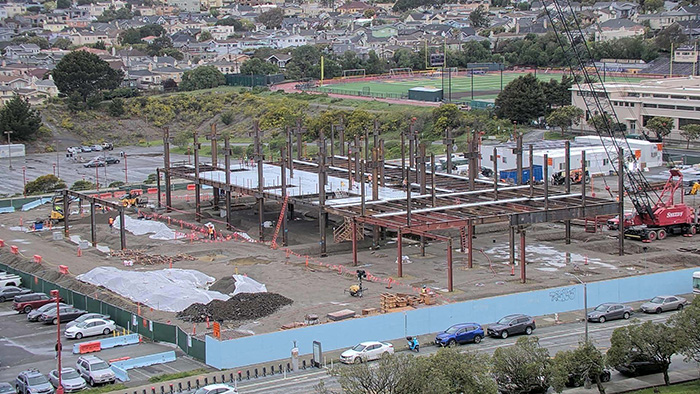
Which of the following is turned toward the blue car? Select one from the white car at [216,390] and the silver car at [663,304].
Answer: the silver car

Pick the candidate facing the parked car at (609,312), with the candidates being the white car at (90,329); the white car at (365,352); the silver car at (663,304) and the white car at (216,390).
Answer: the silver car

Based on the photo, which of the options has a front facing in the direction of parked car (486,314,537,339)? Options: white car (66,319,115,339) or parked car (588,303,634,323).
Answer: parked car (588,303,634,323)

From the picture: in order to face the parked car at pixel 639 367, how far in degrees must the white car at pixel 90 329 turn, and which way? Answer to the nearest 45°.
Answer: approximately 90° to its left

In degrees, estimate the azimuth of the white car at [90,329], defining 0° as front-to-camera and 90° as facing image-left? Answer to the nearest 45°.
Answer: approximately 45°

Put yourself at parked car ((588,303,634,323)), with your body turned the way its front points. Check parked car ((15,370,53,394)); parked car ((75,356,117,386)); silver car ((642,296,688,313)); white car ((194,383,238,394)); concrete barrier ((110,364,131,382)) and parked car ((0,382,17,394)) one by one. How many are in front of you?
5

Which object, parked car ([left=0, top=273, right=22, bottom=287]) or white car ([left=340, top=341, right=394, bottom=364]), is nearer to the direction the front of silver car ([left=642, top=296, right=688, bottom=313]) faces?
the white car

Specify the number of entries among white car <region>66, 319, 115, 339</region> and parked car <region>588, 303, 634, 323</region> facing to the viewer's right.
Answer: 0

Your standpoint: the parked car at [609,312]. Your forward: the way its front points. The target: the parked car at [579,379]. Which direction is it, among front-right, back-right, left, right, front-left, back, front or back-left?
front-left

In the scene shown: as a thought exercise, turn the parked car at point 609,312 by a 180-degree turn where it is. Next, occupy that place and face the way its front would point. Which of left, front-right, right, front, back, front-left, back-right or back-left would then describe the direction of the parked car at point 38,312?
back-left

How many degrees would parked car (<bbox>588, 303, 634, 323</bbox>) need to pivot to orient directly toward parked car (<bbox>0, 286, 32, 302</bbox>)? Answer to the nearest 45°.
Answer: approximately 45° to its right

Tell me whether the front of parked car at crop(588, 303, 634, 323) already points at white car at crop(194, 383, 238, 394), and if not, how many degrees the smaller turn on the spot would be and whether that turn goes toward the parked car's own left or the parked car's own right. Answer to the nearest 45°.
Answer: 0° — it already faces it
